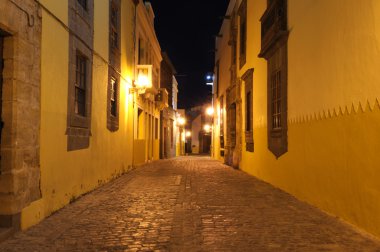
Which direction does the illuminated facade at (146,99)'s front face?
to the viewer's right

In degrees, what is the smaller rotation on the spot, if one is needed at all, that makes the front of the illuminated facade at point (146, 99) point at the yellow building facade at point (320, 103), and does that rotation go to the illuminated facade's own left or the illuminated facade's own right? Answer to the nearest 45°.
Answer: approximately 90° to the illuminated facade's own right
